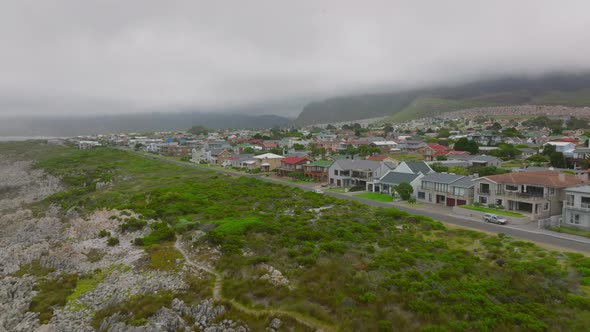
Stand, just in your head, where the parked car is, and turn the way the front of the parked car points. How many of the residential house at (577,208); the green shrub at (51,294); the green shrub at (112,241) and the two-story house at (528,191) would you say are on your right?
2

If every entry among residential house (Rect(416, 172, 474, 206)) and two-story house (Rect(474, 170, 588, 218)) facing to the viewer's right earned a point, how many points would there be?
0

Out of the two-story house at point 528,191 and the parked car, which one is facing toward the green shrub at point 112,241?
the two-story house

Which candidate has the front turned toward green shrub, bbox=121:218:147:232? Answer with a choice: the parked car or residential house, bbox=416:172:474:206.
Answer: the residential house

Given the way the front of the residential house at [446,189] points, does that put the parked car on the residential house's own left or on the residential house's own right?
on the residential house's own left

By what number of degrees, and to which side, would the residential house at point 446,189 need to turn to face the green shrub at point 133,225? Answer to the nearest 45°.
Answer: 0° — it already faces it

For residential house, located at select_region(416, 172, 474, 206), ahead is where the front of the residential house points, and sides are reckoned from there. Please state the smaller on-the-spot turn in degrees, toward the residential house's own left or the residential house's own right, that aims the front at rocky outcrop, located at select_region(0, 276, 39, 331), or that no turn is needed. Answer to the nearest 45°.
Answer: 0° — it already faces it

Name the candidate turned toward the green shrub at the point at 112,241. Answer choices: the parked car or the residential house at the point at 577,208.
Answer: the residential house

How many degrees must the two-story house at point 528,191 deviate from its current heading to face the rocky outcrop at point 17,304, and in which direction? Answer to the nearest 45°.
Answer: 0° — it already faces it

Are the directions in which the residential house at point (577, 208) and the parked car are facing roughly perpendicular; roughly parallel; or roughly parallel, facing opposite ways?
roughly perpendicular

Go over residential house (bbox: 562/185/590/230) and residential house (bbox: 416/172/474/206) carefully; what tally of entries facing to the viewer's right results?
0

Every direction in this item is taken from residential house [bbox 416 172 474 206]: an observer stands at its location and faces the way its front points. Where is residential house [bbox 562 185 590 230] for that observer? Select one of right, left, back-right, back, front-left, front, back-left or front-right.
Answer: left

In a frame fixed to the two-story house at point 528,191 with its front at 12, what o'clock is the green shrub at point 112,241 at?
The green shrub is roughly at 12 o'clock from the two-story house.

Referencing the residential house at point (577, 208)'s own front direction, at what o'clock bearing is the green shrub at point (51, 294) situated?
The green shrub is roughly at 12 o'clock from the residential house.
